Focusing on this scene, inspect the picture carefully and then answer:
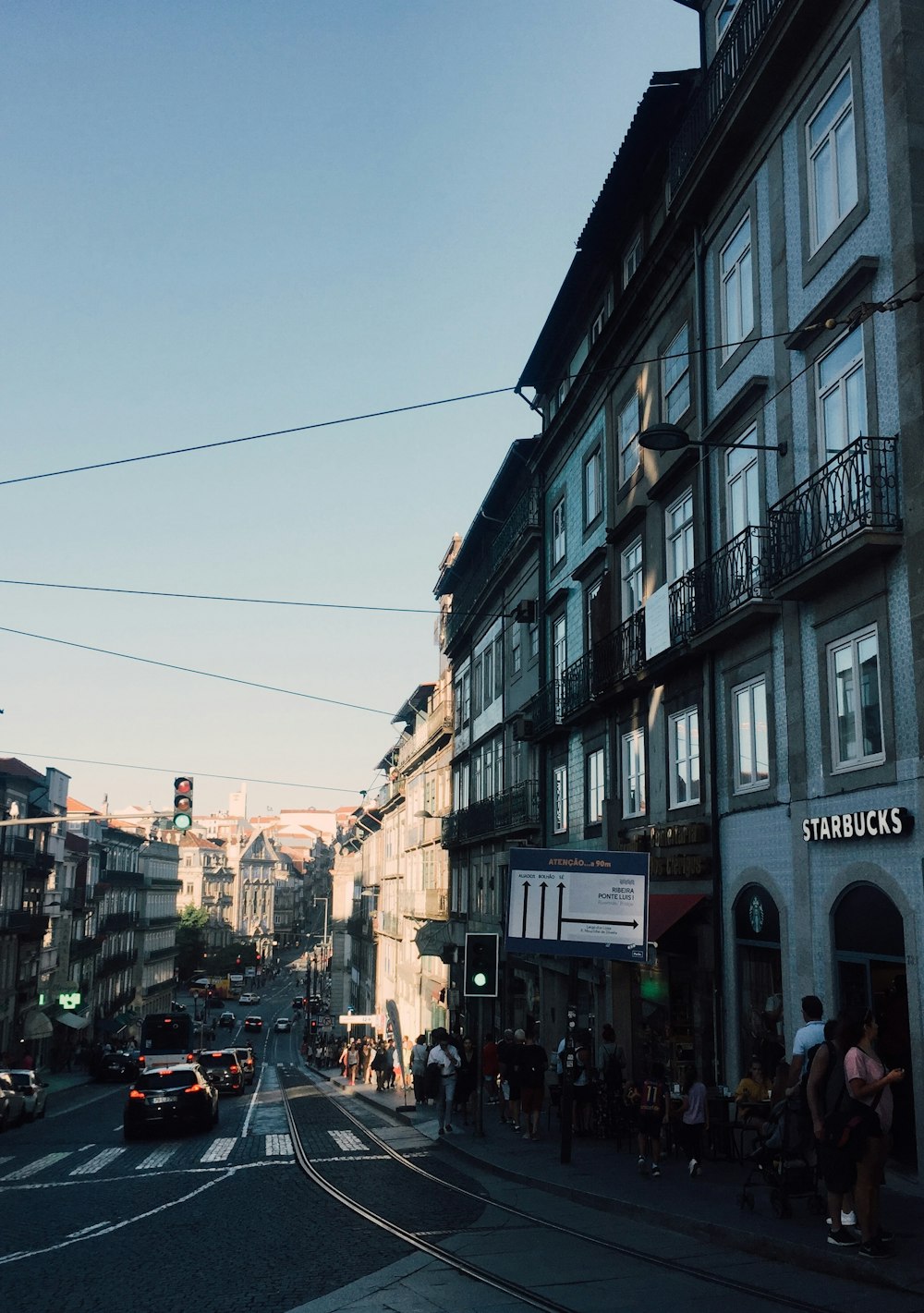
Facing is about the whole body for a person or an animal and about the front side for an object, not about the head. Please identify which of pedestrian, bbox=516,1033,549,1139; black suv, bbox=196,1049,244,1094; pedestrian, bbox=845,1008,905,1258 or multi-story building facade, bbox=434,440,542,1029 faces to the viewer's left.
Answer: the multi-story building facade

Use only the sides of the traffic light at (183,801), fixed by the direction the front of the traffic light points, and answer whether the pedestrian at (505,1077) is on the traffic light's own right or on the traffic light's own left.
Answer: on the traffic light's own left

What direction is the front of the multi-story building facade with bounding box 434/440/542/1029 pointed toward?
to the viewer's left

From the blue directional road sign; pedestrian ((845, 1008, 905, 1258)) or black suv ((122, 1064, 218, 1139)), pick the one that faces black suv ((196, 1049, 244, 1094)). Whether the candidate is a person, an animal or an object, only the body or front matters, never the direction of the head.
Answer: black suv ((122, 1064, 218, 1139))

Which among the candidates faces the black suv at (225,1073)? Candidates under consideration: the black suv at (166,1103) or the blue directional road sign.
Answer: the black suv at (166,1103)

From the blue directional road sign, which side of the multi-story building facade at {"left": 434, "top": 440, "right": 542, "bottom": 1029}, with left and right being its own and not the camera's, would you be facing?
left

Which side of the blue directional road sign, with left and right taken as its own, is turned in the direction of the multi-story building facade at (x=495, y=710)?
back

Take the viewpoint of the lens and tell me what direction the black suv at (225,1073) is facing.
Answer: facing away from the viewer

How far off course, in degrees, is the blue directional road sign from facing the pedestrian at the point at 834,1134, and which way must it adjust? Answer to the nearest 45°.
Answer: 0° — it already faces them

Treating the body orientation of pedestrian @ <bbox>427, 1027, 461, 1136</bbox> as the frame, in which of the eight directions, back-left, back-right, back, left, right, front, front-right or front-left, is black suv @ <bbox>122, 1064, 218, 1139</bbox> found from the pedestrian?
back-right
